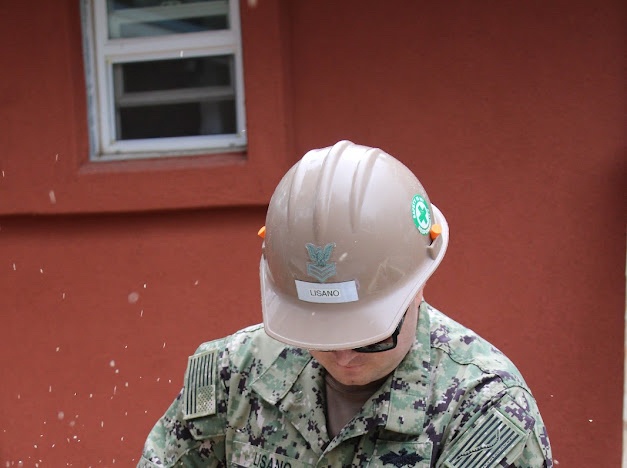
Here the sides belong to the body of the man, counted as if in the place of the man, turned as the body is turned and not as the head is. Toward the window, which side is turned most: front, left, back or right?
back

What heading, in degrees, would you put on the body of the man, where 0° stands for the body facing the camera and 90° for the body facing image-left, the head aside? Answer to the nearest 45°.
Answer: approximately 0°
